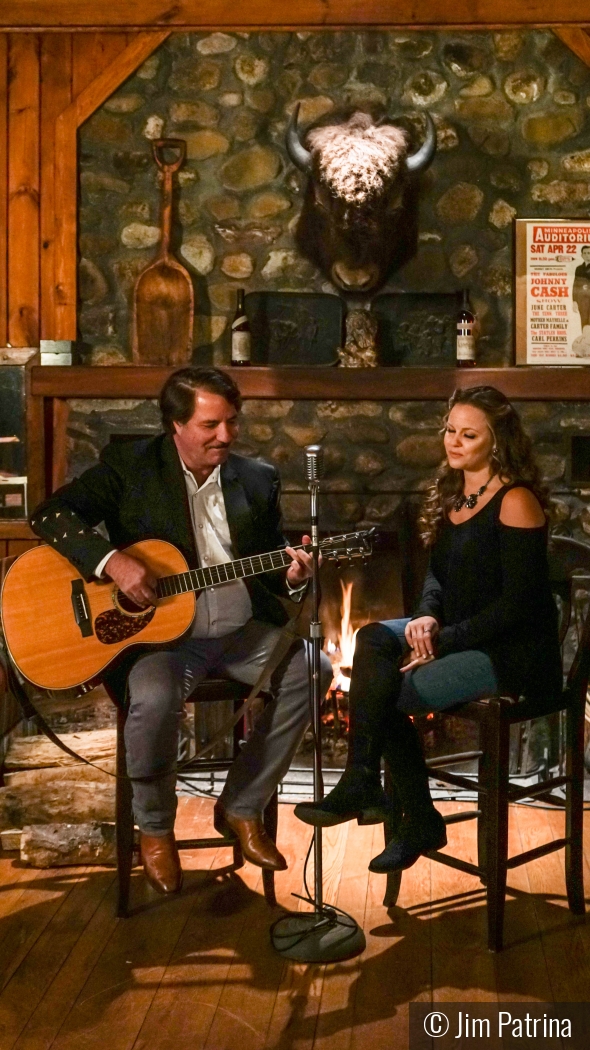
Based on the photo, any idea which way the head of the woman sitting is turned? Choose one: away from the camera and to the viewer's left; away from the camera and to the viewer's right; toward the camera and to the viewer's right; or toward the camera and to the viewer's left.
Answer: toward the camera and to the viewer's left

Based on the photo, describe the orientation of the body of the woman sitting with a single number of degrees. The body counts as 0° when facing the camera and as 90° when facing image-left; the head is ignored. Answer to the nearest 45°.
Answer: approximately 45°

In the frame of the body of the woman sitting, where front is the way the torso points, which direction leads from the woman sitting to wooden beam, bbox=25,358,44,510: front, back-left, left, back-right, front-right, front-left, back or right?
right

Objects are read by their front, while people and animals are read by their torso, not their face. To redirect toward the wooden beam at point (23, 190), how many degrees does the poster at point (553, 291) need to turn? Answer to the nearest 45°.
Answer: approximately 90° to its right

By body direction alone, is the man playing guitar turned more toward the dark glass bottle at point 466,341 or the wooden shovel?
the dark glass bottle

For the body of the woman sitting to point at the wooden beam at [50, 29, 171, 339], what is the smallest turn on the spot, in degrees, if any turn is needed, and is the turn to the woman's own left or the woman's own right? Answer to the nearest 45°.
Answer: approximately 90° to the woman's own right

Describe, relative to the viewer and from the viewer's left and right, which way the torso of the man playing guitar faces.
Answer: facing the viewer and to the right of the viewer

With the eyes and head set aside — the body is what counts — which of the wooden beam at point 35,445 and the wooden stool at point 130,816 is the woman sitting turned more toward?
the wooden stool

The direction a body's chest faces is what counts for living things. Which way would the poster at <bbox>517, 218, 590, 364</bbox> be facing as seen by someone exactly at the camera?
facing the viewer

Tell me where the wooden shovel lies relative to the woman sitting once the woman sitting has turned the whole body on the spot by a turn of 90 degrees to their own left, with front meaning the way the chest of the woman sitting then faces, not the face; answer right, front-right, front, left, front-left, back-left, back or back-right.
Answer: back

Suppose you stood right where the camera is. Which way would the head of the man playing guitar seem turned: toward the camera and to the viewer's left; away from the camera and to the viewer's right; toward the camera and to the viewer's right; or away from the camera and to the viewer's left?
toward the camera and to the viewer's right

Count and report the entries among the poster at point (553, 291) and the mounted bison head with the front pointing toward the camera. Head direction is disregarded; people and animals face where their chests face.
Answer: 2

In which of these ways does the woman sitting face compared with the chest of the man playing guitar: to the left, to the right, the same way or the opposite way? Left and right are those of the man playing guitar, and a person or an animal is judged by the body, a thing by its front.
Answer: to the right

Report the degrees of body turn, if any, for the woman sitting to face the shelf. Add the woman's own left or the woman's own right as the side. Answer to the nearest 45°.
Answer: approximately 90° to the woman's own right
